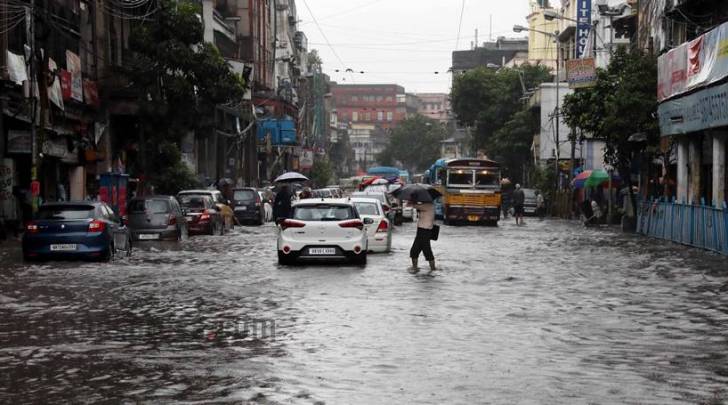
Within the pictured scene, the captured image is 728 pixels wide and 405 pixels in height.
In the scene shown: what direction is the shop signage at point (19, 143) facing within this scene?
toward the camera

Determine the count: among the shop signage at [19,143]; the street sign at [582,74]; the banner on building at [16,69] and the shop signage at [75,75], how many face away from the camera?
0

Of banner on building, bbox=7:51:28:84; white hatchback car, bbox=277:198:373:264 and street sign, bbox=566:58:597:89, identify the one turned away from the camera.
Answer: the white hatchback car

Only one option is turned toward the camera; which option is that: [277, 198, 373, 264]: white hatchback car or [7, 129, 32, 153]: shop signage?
the shop signage

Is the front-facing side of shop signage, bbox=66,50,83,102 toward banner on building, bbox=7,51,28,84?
no

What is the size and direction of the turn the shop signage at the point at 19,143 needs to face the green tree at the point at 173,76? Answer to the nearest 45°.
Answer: approximately 135° to its left

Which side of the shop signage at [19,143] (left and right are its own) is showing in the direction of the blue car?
front

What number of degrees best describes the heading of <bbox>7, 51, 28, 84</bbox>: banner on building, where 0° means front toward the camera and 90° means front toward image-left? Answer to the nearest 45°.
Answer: approximately 315°

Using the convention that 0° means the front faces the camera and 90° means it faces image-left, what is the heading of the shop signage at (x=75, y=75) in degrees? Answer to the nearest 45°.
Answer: approximately 315°

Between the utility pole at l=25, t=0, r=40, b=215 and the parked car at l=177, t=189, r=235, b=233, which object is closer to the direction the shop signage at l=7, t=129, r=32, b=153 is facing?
the utility pole

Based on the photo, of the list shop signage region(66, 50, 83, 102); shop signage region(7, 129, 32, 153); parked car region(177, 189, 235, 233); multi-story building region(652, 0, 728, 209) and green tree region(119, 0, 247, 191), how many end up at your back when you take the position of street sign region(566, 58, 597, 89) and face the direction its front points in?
0

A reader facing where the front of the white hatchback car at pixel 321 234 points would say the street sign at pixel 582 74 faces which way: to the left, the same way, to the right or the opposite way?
the opposite way

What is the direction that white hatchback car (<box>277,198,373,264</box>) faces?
away from the camera

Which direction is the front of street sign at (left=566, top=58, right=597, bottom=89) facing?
toward the camera

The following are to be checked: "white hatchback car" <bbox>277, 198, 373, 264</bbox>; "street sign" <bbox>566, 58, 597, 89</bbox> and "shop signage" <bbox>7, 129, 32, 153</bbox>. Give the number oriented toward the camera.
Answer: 2
